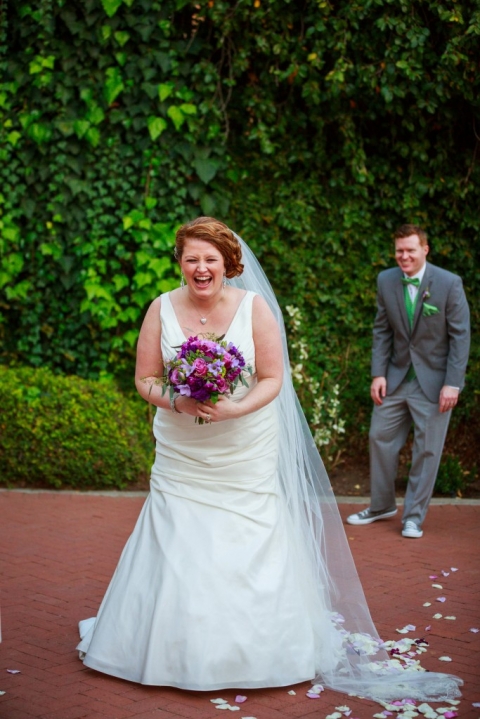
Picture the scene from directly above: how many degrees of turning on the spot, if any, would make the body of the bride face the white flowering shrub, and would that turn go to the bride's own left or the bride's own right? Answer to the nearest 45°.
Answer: approximately 180°

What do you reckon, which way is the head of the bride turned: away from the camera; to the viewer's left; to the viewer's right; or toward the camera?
toward the camera

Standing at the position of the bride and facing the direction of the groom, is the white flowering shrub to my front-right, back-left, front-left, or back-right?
front-left

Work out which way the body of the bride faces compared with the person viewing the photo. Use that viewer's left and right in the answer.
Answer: facing the viewer

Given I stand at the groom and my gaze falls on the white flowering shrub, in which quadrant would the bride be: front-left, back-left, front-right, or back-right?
back-left

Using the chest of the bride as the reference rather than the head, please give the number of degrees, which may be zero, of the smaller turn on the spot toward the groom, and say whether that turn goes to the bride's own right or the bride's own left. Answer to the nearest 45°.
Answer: approximately 135° to the bride's own left

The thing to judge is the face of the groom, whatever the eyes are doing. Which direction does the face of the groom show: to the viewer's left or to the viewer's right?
to the viewer's left
